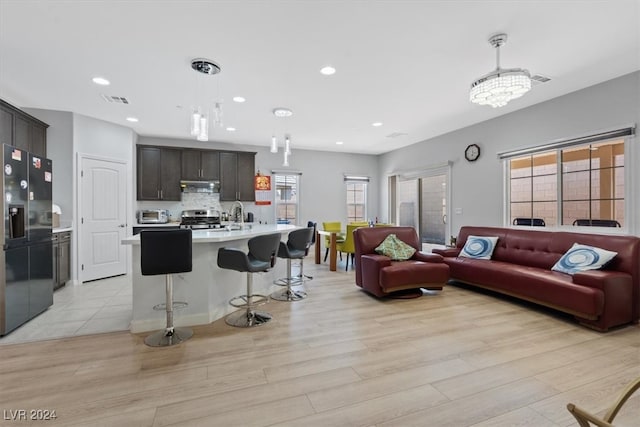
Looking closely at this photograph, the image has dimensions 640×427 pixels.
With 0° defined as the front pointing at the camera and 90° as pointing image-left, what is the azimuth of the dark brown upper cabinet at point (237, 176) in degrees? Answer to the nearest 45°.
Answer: approximately 0°

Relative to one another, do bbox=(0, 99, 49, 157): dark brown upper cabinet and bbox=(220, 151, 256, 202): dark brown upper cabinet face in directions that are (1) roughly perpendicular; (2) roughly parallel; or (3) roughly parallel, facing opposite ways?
roughly perpendicular

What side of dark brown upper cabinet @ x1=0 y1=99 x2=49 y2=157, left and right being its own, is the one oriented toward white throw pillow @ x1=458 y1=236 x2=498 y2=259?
front

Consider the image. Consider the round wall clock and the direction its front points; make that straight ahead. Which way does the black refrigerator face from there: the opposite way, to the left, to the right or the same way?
the opposite way

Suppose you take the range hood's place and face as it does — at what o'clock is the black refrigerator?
The black refrigerator is roughly at 1 o'clock from the range hood.

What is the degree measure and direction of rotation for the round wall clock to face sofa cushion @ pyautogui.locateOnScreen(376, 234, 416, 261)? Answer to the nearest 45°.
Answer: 0° — it already faces it

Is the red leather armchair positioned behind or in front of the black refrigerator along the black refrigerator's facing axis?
in front

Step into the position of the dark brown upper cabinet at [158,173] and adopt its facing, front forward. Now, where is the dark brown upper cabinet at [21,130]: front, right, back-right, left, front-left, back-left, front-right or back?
front-right

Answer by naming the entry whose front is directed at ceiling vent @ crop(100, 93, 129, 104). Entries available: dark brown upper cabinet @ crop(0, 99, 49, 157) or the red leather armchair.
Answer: the dark brown upper cabinet

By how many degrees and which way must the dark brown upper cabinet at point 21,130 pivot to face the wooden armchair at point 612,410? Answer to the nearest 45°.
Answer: approximately 45° to its right

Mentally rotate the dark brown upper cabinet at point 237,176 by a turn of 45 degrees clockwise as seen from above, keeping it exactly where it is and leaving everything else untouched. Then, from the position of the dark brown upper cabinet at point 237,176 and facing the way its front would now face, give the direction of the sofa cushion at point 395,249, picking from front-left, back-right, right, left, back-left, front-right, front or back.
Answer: left

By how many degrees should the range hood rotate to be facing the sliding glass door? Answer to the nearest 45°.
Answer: approximately 90° to its left

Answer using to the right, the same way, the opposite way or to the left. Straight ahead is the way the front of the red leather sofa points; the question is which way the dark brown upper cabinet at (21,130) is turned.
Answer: the opposite way
